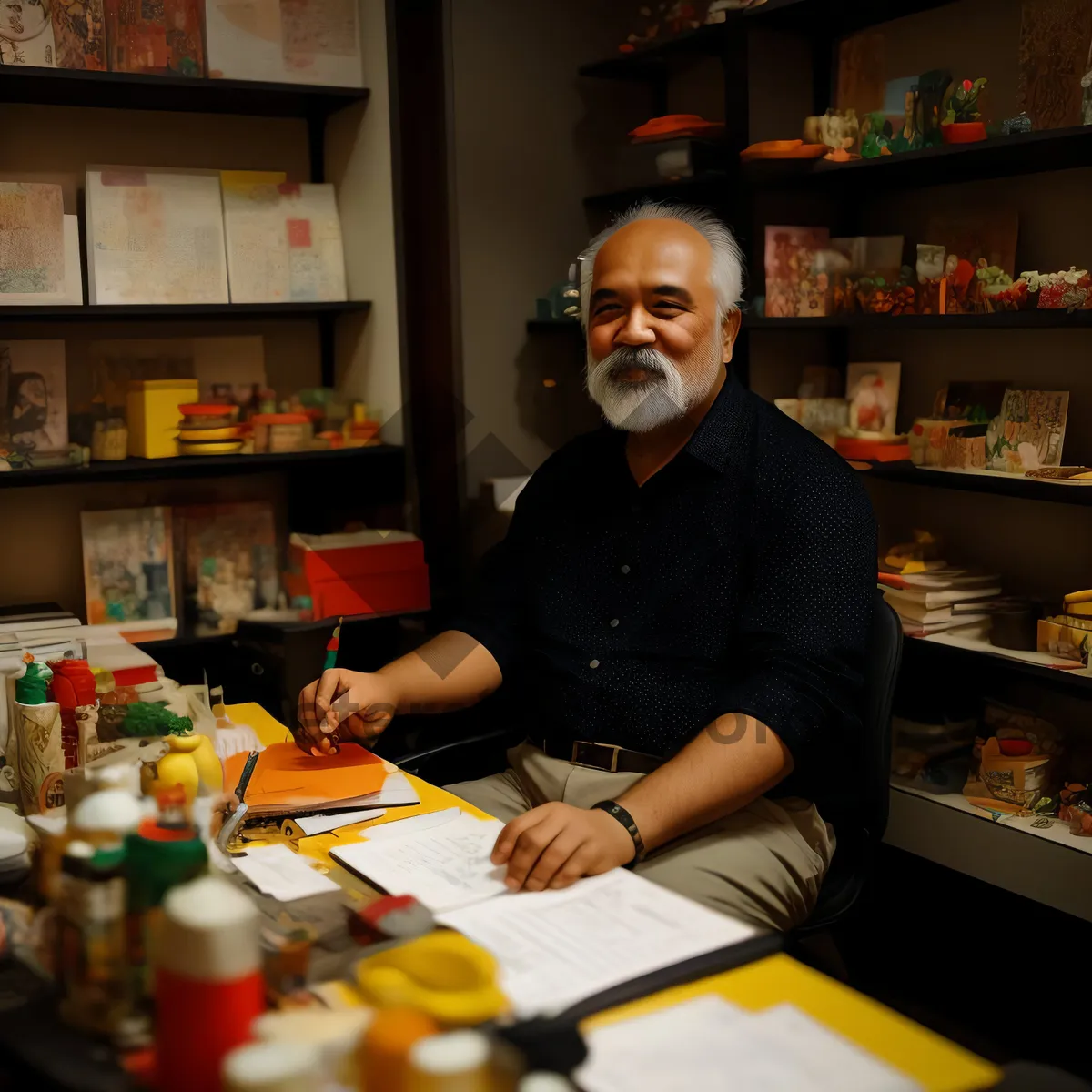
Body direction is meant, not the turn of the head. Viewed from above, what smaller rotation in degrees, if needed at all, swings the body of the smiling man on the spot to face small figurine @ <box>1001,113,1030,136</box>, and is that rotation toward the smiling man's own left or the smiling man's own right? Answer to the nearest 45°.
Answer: approximately 180°

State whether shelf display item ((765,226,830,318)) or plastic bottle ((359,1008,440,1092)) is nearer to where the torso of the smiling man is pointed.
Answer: the plastic bottle

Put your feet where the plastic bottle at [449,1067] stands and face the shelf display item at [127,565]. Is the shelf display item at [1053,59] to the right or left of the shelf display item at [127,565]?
right

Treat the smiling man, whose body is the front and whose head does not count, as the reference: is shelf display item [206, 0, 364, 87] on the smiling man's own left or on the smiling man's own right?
on the smiling man's own right

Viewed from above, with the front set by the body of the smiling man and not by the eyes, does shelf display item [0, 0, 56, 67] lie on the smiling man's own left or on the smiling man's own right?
on the smiling man's own right

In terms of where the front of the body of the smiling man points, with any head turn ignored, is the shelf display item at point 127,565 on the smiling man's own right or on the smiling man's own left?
on the smiling man's own right

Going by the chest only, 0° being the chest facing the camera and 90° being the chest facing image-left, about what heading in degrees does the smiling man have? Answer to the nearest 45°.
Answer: approximately 45°

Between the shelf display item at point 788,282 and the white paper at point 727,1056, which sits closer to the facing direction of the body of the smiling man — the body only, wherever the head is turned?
the white paper

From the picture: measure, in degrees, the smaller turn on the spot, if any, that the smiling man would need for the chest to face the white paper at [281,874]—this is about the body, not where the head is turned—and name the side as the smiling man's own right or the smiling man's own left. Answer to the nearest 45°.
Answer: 0° — they already face it

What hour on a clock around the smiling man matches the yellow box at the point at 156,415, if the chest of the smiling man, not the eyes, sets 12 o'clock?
The yellow box is roughly at 3 o'clock from the smiling man.
